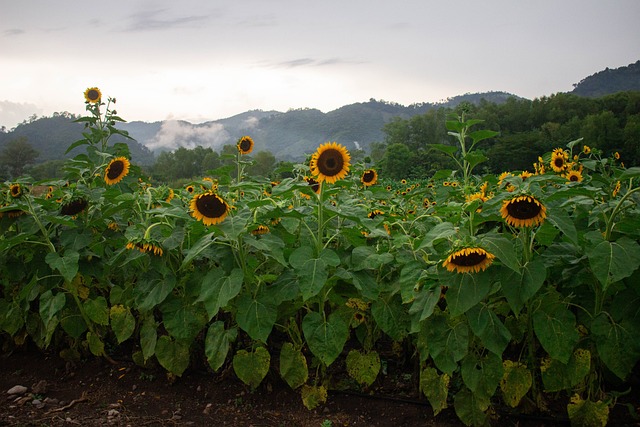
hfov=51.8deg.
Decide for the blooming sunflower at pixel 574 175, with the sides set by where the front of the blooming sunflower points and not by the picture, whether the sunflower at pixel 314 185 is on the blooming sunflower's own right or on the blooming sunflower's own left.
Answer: on the blooming sunflower's own right

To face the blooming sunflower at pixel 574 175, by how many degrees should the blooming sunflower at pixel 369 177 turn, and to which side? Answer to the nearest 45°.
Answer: approximately 45° to its left

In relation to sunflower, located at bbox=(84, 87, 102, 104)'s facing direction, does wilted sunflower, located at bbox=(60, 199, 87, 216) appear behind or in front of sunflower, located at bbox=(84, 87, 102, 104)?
in front

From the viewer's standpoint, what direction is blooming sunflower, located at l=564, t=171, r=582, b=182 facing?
toward the camera

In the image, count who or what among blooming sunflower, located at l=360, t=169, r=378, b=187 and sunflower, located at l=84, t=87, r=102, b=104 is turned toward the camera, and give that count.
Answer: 2

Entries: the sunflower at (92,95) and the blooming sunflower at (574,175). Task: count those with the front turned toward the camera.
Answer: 2

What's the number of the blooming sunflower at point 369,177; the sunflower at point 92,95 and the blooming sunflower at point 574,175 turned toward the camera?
3

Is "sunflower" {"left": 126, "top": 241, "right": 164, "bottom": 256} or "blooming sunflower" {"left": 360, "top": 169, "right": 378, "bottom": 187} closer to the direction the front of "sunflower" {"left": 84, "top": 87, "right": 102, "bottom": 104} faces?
the sunflower

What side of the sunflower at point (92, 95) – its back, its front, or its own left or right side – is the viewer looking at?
front

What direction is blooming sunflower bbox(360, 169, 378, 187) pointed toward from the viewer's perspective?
toward the camera
